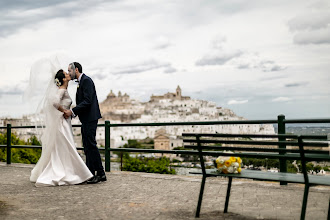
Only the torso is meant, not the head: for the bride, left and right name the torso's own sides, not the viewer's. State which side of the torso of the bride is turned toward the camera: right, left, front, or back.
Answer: right

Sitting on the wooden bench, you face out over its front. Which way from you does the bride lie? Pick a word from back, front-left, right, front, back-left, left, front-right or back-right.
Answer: left

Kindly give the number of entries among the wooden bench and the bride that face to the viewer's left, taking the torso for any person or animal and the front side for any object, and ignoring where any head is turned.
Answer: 0

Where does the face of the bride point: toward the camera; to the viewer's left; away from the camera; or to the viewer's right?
to the viewer's right

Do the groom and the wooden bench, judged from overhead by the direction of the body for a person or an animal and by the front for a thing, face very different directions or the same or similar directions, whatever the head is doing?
very different directions

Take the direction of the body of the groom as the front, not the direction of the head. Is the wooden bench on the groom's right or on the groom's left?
on the groom's left

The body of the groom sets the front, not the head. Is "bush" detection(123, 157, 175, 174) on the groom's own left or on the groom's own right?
on the groom's own right

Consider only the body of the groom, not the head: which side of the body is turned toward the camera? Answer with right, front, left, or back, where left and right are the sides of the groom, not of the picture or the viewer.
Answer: left

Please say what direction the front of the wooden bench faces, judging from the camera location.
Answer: facing away from the viewer and to the right of the viewer

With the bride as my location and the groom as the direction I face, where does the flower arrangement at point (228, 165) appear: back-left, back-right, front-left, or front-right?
front-right

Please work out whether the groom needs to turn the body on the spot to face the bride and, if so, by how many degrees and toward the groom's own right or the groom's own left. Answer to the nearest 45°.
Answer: approximately 45° to the groom's own right

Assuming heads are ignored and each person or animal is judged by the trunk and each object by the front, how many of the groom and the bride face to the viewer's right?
1

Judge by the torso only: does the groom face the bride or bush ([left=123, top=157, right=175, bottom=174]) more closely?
the bride

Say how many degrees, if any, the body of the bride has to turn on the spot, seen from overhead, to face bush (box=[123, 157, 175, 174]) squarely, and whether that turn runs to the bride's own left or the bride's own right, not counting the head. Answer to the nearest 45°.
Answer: approximately 90° to the bride's own left

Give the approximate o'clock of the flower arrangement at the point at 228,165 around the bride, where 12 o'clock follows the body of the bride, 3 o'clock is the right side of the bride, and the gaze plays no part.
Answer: The flower arrangement is roughly at 2 o'clock from the bride.
